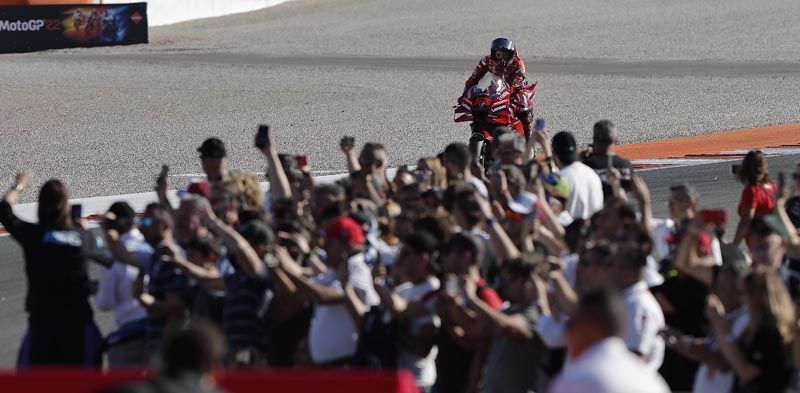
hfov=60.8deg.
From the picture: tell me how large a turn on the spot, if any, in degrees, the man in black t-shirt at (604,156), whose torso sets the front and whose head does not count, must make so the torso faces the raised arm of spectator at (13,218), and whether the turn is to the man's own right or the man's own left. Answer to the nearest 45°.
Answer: approximately 135° to the man's own left

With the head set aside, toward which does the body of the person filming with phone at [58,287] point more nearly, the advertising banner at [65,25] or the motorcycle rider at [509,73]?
the advertising banner

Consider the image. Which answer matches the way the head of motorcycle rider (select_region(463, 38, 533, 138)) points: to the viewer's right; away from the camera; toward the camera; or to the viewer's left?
toward the camera

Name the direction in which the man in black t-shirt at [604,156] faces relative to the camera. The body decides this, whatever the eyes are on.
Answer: away from the camera

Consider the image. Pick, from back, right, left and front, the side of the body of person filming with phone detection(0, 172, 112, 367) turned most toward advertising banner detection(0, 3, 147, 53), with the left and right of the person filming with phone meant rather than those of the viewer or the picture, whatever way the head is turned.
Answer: front

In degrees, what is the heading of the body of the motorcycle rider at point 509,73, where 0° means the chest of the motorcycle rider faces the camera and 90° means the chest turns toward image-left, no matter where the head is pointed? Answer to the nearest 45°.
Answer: approximately 45°

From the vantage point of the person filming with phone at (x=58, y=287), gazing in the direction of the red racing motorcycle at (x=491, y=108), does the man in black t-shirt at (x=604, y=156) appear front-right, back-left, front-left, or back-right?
front-right

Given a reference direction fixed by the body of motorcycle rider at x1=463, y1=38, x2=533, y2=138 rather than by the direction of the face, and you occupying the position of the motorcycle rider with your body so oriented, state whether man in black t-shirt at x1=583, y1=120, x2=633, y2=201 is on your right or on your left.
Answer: on your left

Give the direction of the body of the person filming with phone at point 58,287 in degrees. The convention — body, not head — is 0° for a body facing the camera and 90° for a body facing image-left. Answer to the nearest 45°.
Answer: approximately 180°

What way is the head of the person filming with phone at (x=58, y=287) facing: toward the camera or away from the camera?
away from the camera

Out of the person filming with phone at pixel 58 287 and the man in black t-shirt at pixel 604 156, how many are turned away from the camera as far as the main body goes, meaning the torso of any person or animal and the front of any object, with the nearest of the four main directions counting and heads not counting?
2
